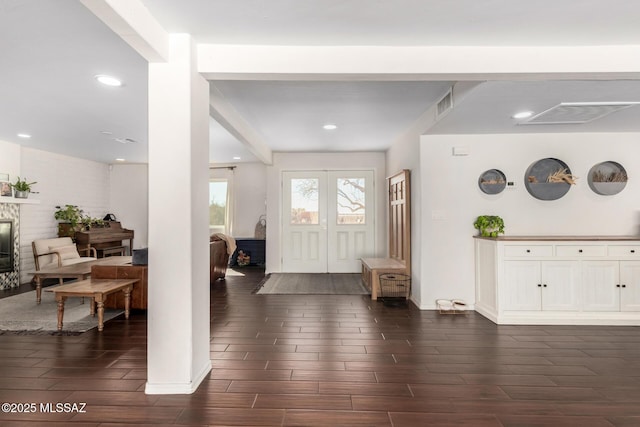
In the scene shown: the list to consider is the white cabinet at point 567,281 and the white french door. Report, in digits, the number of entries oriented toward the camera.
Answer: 2

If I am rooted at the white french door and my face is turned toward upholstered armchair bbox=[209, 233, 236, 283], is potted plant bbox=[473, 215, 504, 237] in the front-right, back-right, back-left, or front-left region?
back-left

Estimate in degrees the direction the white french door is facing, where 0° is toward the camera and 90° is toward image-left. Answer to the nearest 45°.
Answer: approximately 0°

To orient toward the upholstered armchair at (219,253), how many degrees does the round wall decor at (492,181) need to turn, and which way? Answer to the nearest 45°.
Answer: approximately 90° to its right

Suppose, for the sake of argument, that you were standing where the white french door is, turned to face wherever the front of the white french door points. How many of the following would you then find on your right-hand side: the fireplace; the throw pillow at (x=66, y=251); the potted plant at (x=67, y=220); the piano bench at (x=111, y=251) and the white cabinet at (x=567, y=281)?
4

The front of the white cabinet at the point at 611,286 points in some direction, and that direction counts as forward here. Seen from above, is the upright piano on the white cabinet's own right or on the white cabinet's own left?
on the white cabinet's own right

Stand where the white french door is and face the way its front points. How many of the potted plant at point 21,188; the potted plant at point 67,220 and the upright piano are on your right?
3
